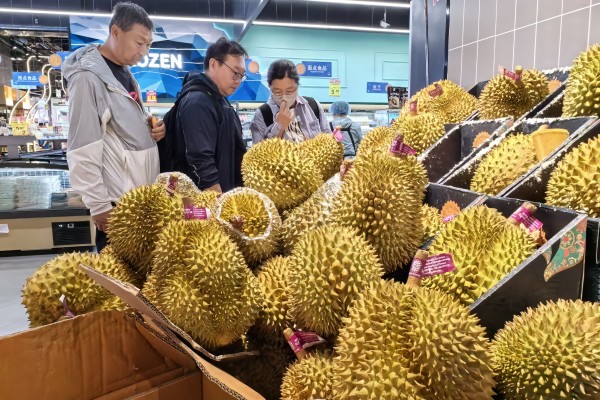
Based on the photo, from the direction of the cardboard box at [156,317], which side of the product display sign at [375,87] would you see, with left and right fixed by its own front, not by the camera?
front

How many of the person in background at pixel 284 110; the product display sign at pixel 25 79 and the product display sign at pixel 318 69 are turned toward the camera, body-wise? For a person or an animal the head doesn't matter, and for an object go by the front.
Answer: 3

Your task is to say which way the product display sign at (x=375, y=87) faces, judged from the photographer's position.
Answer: facing the viewer

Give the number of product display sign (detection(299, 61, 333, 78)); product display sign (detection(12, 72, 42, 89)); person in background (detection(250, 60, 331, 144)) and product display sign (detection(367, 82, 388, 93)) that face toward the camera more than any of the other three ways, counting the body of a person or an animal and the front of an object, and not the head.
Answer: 4

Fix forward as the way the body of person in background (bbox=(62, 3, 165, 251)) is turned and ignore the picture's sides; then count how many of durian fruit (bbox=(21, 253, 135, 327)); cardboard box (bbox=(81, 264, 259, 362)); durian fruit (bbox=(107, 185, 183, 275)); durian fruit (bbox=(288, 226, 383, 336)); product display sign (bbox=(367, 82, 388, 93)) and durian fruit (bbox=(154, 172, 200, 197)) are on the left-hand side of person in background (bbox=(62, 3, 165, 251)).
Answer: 1

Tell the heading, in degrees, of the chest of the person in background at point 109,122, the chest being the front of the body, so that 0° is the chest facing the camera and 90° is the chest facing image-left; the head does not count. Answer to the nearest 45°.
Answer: approximately 315°

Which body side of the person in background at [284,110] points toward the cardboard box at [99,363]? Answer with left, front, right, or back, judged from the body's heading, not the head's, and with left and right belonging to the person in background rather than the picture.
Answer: front

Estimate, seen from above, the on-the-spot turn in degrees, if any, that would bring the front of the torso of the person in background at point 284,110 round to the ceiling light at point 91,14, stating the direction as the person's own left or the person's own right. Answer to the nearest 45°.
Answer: approximately 135° to the person's own right

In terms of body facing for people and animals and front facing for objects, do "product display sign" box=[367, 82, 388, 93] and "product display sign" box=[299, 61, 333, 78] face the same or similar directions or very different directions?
same or similar directions

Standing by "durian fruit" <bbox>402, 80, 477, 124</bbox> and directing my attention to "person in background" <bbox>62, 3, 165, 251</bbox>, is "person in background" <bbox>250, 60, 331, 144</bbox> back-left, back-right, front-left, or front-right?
front-right

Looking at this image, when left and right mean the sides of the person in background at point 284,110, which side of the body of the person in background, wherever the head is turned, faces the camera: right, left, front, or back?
front

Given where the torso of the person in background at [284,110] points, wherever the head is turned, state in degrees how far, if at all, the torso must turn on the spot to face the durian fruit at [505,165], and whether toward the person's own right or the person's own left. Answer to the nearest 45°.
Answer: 0° — they already face it

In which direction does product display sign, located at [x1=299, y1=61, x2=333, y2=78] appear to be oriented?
toward the camera

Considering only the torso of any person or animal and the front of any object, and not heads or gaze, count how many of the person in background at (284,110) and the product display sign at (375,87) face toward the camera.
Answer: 2

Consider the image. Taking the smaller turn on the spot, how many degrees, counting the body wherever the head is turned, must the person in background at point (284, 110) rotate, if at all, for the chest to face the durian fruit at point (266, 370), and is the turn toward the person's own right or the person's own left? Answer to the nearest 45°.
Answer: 0° — they already face it

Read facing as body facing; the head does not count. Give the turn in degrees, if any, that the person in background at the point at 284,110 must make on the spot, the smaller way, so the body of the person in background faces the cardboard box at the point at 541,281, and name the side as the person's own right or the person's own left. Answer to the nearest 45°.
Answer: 0° — they already face it
